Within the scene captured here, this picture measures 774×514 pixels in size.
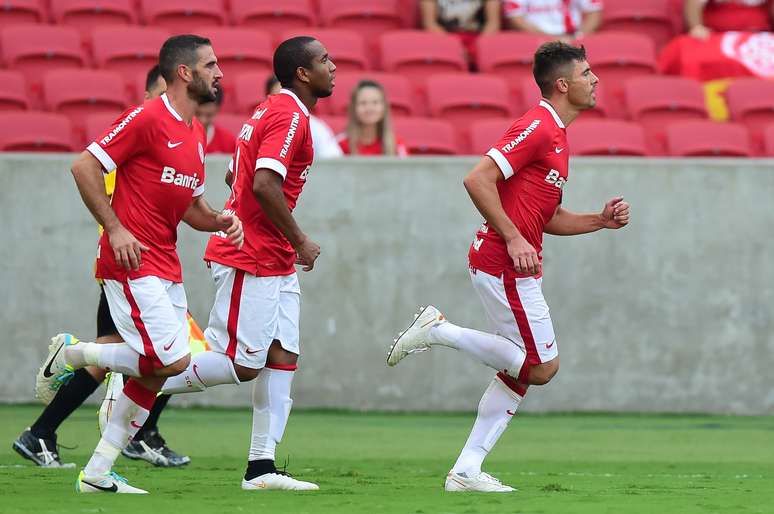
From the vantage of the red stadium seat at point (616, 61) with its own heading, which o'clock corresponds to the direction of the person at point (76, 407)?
The person is roughly at 1 o'clock from the red stadium seat.

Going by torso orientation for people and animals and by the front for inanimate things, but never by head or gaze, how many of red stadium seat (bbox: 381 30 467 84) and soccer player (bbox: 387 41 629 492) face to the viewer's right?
1

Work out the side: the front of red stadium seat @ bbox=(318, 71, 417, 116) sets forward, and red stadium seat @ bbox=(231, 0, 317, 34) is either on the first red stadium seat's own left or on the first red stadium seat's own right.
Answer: on the first red stadium seat's own right

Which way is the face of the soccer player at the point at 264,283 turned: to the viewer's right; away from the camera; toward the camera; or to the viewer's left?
to the viewer's right

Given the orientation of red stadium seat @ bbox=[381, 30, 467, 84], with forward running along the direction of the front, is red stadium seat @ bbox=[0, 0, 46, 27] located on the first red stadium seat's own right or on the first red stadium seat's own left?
on the first red stadium seat's own right

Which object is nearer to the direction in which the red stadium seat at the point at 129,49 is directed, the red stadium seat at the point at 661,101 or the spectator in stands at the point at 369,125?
the spectator in stands

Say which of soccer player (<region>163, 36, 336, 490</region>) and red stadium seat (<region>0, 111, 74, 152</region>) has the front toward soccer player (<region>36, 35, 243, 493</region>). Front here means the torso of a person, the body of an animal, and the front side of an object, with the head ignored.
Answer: the red stadium seat

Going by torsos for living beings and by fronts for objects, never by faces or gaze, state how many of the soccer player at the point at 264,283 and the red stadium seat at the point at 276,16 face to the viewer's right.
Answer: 1

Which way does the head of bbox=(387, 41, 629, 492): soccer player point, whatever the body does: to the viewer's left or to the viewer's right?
to the viewer's right

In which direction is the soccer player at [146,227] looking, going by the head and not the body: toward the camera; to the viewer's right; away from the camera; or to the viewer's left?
to the viewer's right

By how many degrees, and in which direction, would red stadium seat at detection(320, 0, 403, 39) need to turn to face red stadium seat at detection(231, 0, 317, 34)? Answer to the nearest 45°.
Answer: approximately 90° to its right

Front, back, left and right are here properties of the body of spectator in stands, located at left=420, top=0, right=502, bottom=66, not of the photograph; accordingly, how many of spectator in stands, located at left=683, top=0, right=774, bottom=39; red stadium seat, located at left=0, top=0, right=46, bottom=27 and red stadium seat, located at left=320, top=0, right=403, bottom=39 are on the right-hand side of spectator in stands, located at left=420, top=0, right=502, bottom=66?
2

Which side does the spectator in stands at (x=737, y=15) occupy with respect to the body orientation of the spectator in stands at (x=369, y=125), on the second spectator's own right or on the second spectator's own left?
on the second spectator's own left

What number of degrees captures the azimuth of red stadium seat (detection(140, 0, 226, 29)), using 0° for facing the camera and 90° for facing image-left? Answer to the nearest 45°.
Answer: approximately 0°
